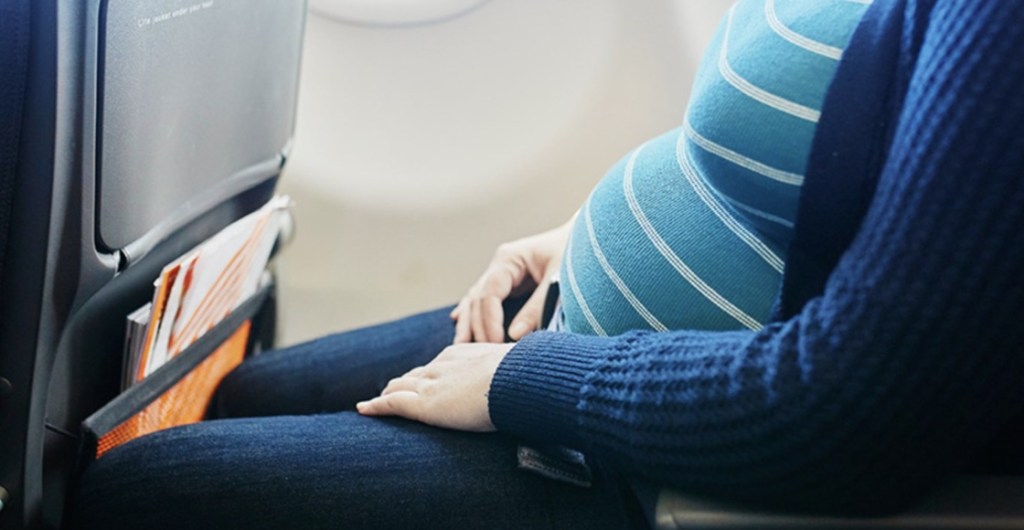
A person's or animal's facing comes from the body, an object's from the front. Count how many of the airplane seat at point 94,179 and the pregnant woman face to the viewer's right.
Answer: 0

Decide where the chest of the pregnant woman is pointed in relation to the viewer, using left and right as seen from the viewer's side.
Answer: facing to the left of the viewer

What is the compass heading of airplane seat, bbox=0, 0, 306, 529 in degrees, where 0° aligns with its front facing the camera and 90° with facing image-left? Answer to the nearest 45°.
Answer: approximately 135°

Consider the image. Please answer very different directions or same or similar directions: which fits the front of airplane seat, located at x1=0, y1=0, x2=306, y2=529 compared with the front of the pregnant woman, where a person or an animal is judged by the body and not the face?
same or similar directions
